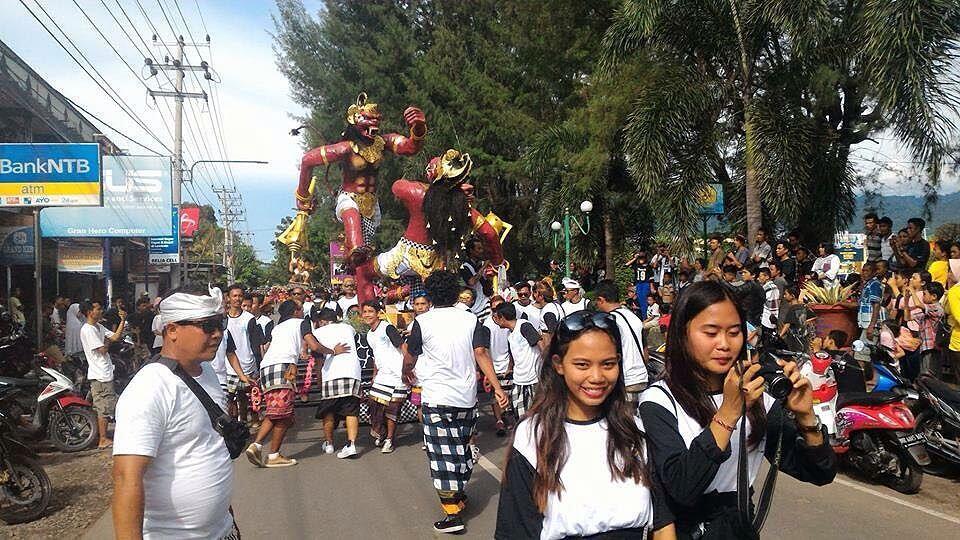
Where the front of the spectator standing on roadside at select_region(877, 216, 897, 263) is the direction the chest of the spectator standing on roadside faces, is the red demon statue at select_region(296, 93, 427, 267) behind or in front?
in front

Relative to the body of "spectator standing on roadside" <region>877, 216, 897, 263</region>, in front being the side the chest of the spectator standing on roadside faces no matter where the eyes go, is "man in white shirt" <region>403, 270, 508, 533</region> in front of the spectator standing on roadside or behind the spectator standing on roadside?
in front

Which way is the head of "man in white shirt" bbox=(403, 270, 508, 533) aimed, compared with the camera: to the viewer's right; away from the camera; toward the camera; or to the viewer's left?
away from the camera

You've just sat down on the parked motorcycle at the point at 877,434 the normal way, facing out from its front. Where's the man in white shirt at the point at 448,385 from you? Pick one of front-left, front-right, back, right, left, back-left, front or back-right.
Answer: left

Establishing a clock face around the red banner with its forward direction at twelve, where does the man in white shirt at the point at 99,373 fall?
The man in white shirt is roughly at 12 o'clock from the red banner.

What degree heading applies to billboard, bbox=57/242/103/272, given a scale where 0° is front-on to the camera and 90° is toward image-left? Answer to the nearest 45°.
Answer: approximately 0°

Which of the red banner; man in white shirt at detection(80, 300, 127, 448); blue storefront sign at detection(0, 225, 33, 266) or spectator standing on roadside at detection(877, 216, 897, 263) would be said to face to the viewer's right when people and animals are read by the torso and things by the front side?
the man in white shirt

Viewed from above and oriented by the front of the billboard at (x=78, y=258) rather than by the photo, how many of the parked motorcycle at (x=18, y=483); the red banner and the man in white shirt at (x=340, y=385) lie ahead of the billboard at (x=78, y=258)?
2

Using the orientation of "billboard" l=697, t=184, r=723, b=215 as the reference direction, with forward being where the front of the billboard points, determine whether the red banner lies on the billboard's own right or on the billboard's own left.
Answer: on the billboard's own right
